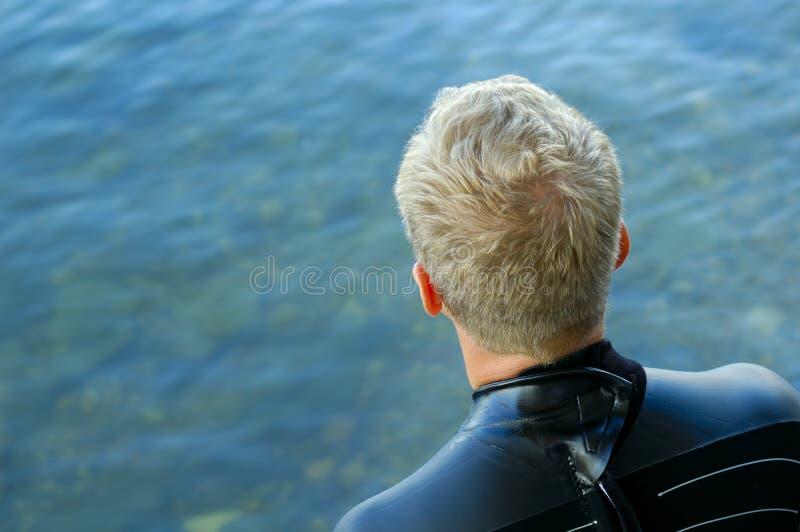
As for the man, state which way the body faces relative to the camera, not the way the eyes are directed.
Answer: away from the camera

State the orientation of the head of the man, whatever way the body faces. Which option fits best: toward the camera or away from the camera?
away from the camera
